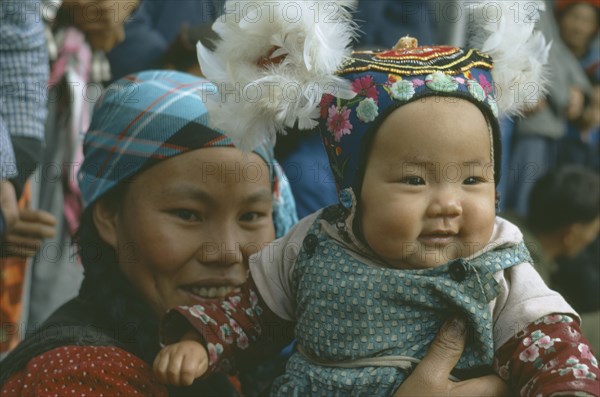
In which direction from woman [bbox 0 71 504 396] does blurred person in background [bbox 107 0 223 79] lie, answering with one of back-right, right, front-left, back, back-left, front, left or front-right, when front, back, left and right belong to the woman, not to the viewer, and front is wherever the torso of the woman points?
back-left

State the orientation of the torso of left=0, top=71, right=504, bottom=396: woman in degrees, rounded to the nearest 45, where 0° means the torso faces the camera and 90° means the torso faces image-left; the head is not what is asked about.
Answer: approximately 315°

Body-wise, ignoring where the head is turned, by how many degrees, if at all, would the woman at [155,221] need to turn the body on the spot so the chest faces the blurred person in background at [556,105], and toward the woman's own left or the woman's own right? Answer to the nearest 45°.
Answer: approximately 90° to the woman's own left
